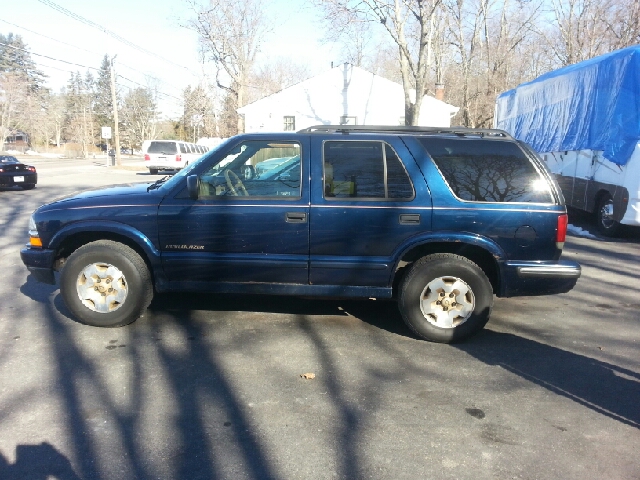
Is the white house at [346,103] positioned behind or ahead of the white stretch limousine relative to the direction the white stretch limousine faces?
ahead

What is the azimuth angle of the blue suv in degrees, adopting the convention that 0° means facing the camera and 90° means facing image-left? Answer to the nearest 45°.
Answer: approximately 90°

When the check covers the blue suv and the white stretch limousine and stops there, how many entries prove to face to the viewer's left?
1

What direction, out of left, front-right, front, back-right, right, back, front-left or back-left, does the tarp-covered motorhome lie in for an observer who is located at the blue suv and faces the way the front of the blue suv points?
back-right

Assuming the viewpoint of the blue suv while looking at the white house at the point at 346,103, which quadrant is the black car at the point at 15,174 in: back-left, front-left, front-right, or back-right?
front-left

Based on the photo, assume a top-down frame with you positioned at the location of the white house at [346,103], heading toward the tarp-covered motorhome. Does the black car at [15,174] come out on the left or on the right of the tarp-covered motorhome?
right

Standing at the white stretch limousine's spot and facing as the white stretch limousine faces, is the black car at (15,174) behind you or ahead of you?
behind

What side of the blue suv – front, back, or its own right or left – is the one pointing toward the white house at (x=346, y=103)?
right

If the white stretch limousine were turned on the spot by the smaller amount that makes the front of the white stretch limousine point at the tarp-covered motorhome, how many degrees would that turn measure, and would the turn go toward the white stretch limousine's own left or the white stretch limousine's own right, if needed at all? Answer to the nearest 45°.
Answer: approximately 135° to the white stretch limousine's own right

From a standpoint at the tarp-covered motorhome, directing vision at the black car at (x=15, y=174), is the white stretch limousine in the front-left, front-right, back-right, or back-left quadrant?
front-right

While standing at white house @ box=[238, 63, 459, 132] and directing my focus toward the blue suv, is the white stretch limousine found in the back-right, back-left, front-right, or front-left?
front-right

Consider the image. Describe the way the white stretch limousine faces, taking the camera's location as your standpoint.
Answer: facing away from the viewer and to the right of the viewer

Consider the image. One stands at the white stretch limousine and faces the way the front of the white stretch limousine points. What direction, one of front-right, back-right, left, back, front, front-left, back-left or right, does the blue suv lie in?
back-right

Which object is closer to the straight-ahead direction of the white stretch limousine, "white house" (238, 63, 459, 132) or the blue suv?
the white house
